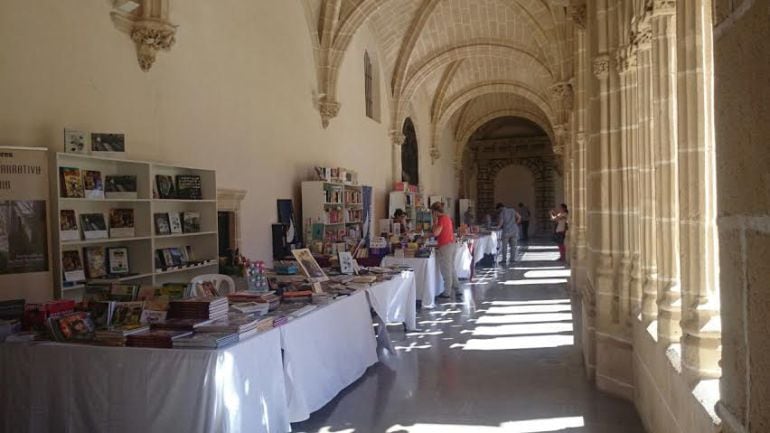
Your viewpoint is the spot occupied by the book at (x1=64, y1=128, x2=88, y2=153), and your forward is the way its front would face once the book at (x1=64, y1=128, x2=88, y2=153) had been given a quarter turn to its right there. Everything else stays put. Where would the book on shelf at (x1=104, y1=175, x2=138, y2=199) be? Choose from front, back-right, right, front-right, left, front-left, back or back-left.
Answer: back

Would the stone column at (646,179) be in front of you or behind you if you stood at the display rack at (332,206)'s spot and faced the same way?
in front

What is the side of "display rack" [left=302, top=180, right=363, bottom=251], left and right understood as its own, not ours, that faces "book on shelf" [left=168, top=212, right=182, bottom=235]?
right

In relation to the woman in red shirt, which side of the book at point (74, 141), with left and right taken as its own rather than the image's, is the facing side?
left

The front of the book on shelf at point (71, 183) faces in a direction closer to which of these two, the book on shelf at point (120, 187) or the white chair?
the white chair

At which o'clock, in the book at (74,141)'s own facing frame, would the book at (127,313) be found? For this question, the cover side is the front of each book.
the book at (127,313) is roughly at 1 o'clock from the book at (74,141).

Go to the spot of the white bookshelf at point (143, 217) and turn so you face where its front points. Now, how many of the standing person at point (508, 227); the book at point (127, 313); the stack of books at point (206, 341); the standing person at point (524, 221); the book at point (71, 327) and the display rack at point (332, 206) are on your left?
3

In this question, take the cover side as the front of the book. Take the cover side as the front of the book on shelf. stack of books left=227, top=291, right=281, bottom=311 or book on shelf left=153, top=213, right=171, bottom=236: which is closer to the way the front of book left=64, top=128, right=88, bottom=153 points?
the stack of books

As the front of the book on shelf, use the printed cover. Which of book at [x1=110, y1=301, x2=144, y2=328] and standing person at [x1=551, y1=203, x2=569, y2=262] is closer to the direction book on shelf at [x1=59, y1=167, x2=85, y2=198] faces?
the book

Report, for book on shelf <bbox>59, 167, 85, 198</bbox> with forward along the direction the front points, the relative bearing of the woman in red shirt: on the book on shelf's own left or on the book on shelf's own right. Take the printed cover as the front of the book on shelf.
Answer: on the book on shelf's own left
